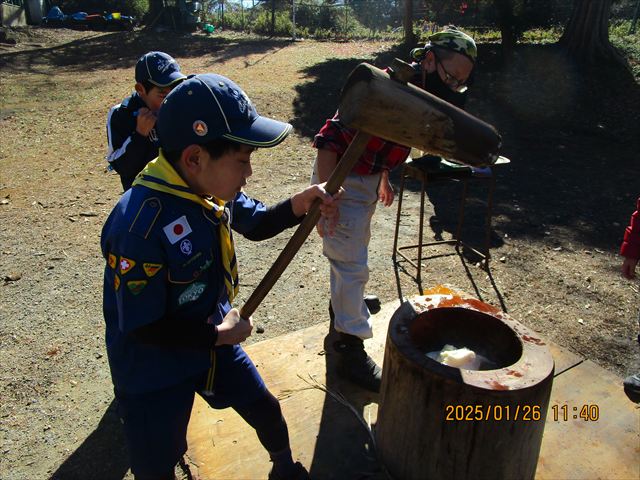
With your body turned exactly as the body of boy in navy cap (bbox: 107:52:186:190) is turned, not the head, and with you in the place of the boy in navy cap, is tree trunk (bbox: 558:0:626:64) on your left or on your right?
on your left

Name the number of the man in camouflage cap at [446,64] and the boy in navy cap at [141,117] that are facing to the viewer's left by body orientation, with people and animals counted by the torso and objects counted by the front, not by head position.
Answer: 0

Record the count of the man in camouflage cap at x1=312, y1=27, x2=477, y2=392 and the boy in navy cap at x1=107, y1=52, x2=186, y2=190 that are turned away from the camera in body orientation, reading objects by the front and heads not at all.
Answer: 0

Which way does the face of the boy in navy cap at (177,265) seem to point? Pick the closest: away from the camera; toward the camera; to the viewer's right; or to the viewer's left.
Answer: to the viewer's right

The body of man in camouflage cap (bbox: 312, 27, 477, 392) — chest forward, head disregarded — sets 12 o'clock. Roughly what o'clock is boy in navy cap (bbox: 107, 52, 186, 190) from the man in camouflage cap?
The boy in navy cap is roughly at 4 o'clock from the man in camouflage cap.

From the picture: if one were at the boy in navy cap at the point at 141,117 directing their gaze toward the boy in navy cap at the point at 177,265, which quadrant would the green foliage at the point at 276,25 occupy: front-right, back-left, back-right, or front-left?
back-left

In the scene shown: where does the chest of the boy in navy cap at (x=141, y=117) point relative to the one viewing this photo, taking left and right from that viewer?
facing the viewer and to the right of the viewer

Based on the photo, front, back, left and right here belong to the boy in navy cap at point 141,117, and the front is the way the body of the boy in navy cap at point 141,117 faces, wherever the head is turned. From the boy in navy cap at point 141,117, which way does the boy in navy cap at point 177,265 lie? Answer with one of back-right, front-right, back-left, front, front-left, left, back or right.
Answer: front-right

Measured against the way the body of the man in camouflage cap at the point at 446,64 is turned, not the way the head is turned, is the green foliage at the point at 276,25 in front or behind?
behind
